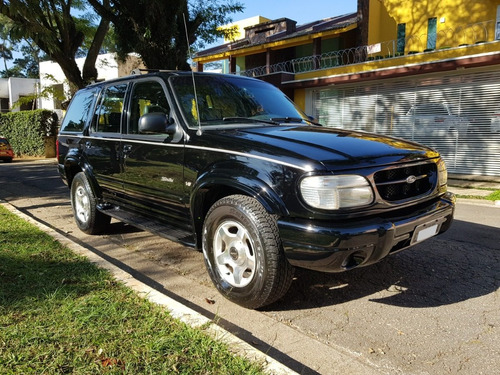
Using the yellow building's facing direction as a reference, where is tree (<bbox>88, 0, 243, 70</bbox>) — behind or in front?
in front

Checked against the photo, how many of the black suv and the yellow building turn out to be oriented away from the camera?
0

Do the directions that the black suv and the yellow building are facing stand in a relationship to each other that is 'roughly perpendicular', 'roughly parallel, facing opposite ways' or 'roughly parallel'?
roughly perpendicular

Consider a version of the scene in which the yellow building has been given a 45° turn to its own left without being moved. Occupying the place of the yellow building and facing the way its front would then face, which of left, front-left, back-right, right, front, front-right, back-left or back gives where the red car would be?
right

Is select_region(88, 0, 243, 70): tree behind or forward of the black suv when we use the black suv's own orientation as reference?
behind

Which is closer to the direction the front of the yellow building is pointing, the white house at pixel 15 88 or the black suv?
the black suv

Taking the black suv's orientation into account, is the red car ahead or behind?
behind

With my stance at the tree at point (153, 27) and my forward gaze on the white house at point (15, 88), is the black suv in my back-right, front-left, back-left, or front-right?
back-left

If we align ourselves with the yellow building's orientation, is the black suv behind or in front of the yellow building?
in front

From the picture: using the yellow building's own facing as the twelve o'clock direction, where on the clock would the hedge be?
The hedge is roughly at 2 o'clock from the yellow building.

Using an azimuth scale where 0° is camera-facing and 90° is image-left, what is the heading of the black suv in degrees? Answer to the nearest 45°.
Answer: approximately 315°
